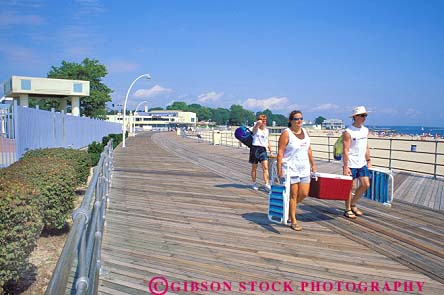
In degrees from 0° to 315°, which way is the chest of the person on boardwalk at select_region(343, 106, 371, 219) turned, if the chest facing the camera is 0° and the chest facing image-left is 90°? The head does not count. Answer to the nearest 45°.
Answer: approximately 315°

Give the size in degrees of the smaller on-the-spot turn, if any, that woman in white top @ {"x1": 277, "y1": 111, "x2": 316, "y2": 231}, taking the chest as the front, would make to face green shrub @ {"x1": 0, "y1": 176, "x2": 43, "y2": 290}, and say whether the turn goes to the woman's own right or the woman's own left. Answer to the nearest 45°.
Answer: approximately 90° to the woman's own right

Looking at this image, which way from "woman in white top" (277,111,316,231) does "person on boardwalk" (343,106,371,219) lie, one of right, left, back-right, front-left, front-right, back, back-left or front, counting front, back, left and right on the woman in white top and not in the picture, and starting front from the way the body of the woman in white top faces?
left

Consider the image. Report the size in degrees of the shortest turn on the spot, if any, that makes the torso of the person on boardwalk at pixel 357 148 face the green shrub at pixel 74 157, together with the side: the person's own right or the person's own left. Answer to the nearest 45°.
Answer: approximately 135° to the person's own right

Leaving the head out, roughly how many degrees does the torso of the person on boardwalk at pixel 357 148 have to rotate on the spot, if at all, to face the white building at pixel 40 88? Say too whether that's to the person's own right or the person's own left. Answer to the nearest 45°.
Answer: approximately 180°

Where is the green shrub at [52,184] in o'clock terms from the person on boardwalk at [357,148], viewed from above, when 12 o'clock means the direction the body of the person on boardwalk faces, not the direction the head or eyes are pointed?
The green shrub is roughly at 4 o'clock from the person on boardwalk.

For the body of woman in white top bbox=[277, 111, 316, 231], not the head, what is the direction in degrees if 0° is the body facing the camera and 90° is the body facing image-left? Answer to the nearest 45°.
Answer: approximately 315°

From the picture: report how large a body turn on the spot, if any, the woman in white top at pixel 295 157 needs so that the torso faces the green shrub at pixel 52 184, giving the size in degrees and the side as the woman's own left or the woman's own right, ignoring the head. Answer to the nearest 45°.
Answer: approximately 135° to the woman's own right

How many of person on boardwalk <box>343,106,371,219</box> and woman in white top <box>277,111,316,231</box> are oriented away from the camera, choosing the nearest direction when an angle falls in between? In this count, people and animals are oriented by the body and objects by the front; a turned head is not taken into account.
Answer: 0

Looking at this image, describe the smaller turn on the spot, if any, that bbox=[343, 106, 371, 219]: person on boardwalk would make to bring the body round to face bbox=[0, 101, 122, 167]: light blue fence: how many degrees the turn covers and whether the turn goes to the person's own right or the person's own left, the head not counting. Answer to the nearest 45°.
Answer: approximately 135° to the person's own right

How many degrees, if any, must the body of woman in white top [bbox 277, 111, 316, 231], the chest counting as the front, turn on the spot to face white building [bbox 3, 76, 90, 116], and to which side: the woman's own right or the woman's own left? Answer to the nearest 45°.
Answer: approximately 180°

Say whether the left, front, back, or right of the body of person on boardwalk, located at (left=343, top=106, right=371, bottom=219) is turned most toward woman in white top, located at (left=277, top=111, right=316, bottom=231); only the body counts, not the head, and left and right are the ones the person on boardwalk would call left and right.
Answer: right
